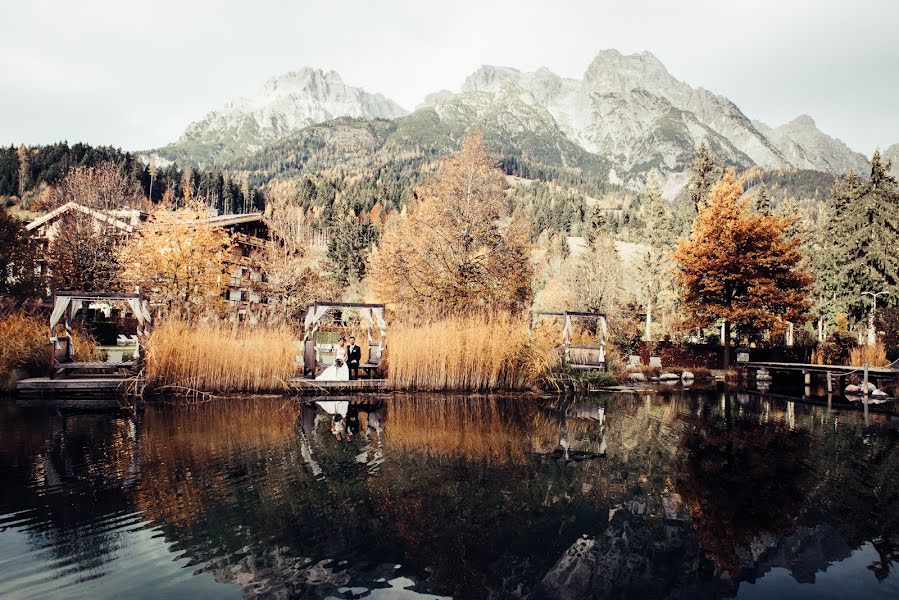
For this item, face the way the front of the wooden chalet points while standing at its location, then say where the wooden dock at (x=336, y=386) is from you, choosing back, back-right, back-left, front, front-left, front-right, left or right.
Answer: front

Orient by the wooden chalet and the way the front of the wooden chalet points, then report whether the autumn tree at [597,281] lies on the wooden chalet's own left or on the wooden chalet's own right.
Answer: on the wooden chalet's own left

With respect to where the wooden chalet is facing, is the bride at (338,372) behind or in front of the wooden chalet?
in front

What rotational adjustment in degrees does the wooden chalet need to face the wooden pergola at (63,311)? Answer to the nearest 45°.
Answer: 0° — it already faces it

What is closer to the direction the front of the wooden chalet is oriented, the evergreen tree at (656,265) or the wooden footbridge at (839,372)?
the wooden footbridge

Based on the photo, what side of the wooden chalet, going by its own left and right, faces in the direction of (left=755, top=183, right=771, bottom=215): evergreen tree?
left

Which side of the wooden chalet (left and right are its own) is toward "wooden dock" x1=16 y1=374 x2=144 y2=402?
front

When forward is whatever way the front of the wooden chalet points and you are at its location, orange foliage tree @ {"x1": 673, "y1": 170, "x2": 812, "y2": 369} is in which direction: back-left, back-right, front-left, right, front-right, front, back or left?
front-left

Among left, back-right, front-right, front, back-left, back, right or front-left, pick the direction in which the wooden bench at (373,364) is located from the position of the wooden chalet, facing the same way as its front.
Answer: front

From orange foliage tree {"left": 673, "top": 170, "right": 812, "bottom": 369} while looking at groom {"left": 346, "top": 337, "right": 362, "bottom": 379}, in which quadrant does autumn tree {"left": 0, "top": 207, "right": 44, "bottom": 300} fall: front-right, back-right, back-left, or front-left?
front-right

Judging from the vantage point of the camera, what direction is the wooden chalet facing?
facing the viewer
